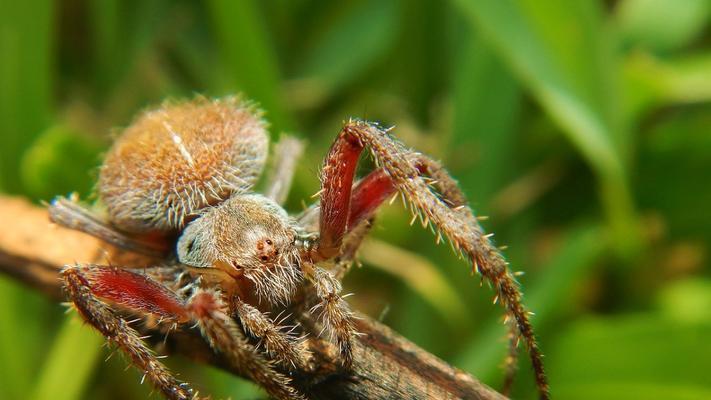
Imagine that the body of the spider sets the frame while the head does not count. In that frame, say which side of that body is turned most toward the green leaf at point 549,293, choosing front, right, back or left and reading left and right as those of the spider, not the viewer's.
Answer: left

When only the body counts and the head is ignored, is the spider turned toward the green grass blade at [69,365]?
no

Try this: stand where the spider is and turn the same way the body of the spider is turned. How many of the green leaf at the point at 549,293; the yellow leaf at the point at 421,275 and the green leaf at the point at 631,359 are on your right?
0

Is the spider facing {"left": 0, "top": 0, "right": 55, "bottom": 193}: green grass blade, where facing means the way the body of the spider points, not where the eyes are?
no

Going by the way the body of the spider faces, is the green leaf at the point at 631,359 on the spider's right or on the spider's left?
on the spider's left

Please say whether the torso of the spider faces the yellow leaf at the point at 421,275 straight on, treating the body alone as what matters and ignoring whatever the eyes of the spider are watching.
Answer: no

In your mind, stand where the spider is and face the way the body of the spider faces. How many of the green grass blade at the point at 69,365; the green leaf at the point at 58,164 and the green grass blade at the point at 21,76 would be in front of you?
0

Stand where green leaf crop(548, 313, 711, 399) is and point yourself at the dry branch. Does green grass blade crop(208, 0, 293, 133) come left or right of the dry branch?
right

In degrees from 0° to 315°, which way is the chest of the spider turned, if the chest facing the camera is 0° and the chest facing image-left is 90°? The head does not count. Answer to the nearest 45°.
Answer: approximately 315°
